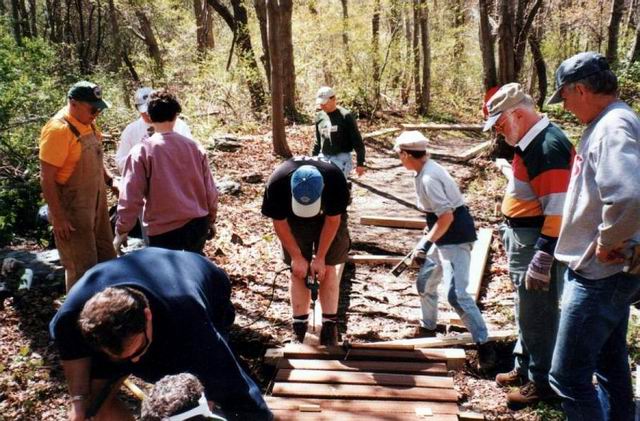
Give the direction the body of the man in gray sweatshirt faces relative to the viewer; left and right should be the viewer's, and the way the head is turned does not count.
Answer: facing to the left of the viewer

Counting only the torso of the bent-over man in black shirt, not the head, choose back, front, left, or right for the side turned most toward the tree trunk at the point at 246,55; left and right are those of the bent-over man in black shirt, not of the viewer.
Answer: back

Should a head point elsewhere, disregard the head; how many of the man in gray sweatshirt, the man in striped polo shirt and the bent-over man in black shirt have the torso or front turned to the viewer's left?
2

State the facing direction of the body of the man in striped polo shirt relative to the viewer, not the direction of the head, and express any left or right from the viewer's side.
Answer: facing to the left of the viewer

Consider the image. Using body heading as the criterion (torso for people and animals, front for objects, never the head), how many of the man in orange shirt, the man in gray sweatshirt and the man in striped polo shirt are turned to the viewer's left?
2

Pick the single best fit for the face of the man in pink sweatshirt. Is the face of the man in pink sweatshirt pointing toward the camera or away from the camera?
away from the camera

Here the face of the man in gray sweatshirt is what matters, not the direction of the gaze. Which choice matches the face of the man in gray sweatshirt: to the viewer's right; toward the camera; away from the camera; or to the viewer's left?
to the viewer's left

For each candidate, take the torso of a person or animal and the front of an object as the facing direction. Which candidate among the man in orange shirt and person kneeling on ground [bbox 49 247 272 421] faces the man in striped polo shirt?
the man in orange shirt
